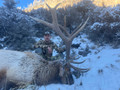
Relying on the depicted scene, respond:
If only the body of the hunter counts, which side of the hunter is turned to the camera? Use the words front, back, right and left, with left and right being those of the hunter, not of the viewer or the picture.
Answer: front

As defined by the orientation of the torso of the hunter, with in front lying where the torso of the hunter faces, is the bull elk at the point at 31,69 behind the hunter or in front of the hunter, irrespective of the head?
in front

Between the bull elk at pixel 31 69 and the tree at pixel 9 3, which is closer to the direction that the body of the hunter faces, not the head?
the bull elk

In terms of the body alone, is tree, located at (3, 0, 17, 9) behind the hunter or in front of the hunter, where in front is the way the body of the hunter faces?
behind
